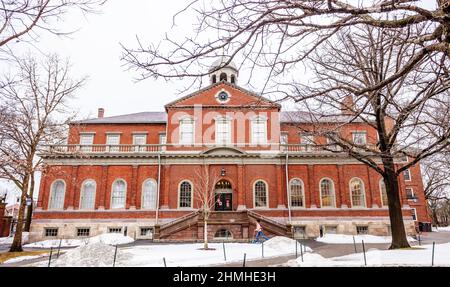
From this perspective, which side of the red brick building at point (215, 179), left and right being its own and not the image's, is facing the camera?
front

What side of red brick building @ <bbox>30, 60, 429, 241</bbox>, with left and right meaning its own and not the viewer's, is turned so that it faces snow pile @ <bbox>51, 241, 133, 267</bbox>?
front

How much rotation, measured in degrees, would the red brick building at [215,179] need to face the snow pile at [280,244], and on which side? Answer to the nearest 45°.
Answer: approximately 45° to its left
